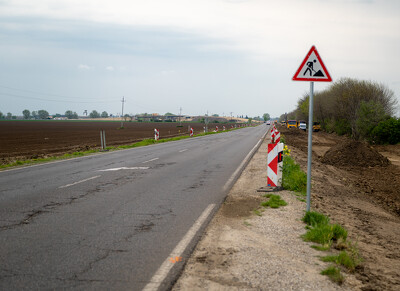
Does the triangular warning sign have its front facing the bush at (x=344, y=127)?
no

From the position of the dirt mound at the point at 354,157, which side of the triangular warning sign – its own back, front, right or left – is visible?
back

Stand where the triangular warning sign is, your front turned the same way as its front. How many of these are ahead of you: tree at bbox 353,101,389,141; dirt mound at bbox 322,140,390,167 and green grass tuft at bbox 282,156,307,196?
0

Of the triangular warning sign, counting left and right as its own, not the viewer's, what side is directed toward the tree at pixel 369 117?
back

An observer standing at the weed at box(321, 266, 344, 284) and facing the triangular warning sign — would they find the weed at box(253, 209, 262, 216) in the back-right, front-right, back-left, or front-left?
front-left

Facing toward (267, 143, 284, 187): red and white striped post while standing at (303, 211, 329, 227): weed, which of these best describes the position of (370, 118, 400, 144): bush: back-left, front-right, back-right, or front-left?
front-right

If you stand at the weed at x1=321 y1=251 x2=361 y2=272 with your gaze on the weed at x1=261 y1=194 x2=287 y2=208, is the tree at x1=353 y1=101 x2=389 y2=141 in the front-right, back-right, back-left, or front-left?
front-right

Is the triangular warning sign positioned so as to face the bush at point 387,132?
no

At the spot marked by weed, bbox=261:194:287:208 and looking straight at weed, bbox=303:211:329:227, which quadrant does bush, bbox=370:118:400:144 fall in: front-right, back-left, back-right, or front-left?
back-left

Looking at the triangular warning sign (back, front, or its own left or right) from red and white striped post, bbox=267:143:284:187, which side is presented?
back

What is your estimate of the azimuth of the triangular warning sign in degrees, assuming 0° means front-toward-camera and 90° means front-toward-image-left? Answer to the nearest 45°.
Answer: approximately 0°

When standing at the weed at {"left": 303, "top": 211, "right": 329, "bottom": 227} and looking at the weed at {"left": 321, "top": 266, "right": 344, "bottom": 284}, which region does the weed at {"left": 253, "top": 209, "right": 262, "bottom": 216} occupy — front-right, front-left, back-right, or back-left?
back-right
